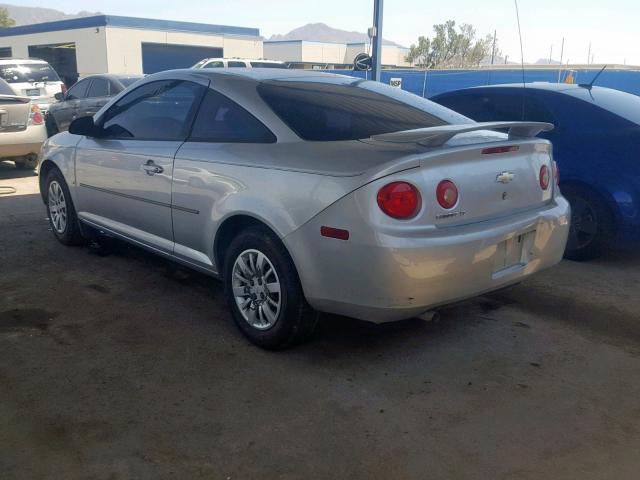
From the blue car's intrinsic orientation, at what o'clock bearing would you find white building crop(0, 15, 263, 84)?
The white building is roughly at 12 o'clock from the blue car.

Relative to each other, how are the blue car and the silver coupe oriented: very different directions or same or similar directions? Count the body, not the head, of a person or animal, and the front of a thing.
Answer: same or similar directions

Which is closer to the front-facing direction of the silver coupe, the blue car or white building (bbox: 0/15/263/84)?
the white building

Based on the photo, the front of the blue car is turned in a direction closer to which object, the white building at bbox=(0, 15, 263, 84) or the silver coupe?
the white building

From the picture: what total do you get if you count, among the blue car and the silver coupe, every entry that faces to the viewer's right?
0

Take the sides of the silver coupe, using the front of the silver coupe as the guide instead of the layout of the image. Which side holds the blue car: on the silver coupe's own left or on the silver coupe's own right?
on the silver coupe's own right

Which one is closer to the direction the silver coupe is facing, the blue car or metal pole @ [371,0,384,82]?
the metal pole

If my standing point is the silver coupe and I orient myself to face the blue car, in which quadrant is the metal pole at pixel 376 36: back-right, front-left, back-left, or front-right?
front-left

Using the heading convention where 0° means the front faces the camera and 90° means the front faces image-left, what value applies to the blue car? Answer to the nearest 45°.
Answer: approximately 135°

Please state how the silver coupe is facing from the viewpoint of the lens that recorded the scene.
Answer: facing away from the viewer and to the left of the viewer

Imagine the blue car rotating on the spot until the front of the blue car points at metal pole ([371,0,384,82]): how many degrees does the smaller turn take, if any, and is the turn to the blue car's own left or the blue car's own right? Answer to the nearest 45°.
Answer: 0° — it already faces it

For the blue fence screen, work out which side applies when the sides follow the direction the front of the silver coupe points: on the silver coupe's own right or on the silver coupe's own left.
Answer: on the silver coupe's own right

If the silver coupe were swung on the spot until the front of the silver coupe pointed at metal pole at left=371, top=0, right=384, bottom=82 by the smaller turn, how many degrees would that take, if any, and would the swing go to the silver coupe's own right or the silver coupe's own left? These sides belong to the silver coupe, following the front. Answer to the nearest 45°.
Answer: approximately 45° to the silver coupe's own right

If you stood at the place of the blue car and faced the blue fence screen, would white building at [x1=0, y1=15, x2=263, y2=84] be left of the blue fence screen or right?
left
